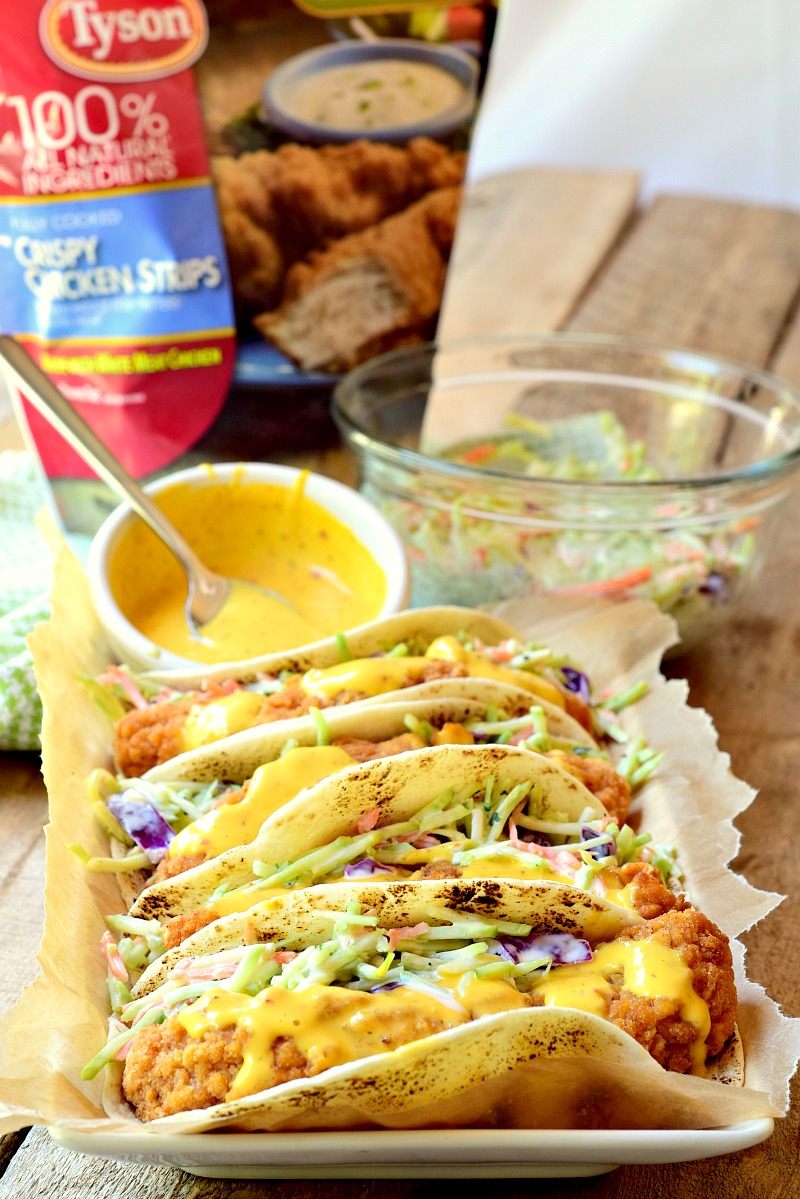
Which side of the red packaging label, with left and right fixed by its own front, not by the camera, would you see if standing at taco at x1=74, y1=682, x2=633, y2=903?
front

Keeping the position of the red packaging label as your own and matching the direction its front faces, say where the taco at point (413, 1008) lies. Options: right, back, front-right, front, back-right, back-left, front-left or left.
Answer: front

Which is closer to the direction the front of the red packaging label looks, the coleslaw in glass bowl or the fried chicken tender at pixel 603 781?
the fried chicken tender

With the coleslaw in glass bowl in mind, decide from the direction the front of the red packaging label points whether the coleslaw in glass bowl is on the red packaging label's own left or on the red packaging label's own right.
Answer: on the red packaging label's own left

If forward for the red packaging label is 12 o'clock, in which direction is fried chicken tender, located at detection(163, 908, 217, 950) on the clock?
The fried chicken tender is roughly at 12 o'clock from the red packaging label.

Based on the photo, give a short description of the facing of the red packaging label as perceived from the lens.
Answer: facing the viewer

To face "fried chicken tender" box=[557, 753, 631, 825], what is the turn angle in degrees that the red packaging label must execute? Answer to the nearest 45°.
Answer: approximately 45° to its left

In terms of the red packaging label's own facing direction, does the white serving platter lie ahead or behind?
ahead
